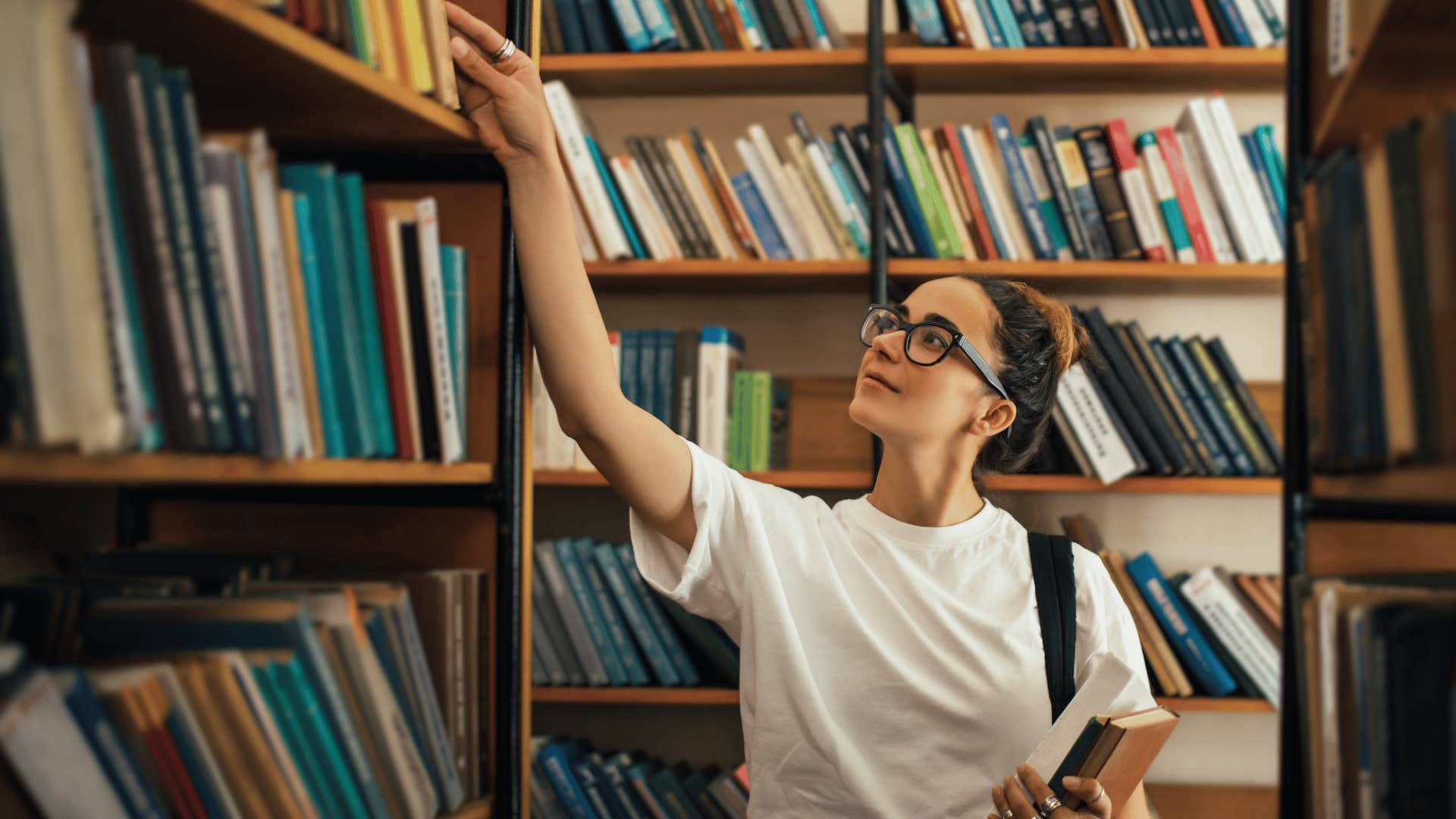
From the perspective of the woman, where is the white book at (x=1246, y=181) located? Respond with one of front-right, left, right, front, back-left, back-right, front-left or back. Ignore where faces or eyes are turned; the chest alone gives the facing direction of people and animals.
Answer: back-left

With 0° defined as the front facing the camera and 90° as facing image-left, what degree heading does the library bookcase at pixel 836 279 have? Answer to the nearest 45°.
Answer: approximately 0°

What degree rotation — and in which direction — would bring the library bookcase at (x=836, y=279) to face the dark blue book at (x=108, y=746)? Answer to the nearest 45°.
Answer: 0° — it already faces it

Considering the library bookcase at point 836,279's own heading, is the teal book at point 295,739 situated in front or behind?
in front

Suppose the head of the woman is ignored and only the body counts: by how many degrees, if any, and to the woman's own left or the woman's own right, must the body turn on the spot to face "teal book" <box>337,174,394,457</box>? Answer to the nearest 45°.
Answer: approximately 45° to the woman's own right

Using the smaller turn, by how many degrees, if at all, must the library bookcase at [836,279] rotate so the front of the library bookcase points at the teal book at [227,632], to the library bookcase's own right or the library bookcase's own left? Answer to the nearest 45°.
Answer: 0° — it already faces it

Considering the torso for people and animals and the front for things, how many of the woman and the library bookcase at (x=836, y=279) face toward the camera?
2

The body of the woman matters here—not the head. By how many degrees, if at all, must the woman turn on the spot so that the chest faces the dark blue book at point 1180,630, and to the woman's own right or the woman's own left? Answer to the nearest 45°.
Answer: approximately 135° to the woman's own left

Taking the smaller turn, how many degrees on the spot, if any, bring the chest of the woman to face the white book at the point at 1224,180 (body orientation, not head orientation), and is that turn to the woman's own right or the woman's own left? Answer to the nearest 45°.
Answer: approximately 135° to the woman's own left

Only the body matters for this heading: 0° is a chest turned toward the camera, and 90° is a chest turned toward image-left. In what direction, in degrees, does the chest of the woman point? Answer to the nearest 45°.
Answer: approximately 0°

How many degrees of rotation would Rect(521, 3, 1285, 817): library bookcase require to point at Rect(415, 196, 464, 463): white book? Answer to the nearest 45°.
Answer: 0° — it already faces it

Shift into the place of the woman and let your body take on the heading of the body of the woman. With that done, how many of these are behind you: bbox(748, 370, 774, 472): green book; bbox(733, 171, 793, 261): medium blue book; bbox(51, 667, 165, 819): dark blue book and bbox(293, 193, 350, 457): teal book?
2

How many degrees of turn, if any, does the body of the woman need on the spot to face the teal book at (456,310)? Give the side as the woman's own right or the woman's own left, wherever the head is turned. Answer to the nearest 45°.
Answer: approximately 45° to the woman's own right
